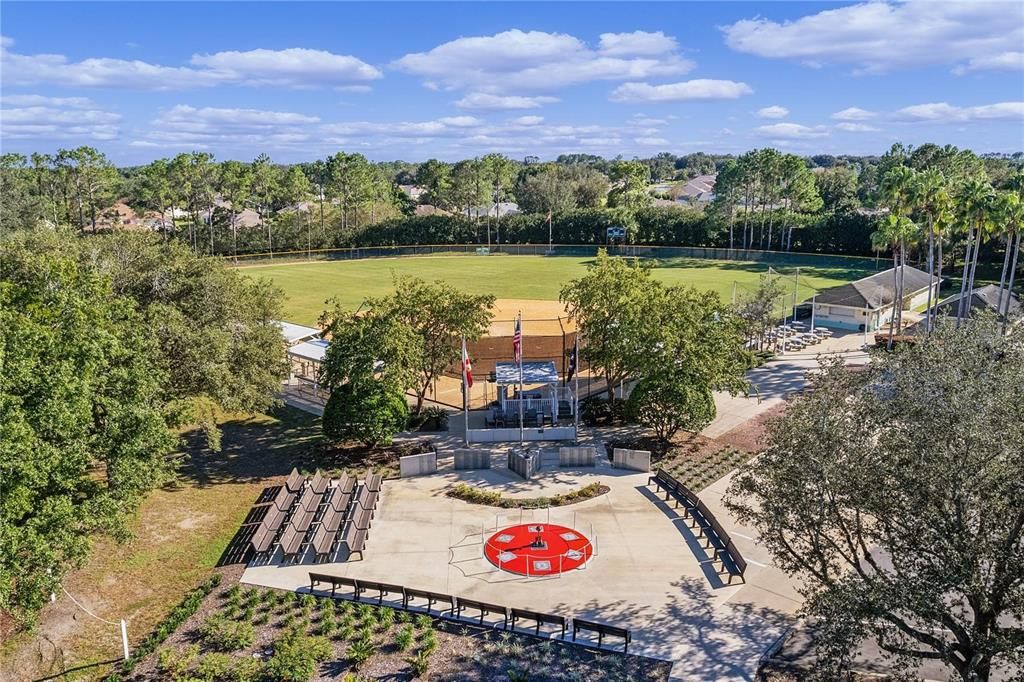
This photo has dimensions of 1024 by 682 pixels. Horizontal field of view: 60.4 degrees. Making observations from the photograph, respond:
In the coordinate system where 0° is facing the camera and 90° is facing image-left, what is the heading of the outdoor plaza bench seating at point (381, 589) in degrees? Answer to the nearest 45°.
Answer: approximately 180°

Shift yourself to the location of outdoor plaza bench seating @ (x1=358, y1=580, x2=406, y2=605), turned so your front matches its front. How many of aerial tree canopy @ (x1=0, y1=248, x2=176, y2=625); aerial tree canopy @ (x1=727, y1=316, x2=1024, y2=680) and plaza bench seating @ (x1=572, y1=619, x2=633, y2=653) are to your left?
1

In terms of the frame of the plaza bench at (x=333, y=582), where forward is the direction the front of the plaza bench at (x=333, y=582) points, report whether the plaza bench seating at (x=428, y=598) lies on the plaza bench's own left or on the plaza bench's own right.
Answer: on the plaza bench's own right

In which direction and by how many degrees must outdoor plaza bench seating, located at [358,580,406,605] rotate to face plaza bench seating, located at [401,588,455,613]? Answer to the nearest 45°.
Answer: approximately 135° to its right

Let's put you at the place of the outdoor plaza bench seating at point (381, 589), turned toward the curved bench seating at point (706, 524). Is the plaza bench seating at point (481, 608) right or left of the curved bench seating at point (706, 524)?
right

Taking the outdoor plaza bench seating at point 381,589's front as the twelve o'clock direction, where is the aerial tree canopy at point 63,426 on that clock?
The aerial tree canopy is roughly at 9 o'clock from the outdoor plaza bench seating.

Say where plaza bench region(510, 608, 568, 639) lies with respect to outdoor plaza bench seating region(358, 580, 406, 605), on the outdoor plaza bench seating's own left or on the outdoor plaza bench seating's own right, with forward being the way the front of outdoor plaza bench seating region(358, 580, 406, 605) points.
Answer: on the outdoor plaza bench seating's own right

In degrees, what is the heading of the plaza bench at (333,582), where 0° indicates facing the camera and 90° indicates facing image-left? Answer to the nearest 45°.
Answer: approximately 225°

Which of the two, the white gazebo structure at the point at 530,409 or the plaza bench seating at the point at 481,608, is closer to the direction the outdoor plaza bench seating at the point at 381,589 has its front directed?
the white gazebo structure
